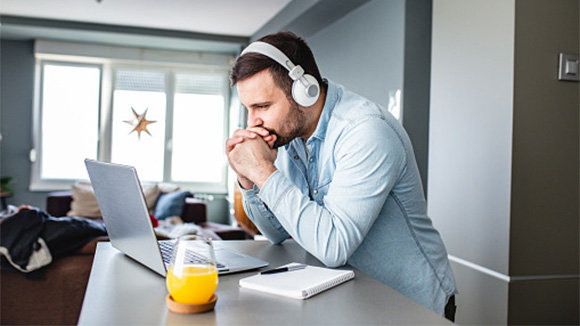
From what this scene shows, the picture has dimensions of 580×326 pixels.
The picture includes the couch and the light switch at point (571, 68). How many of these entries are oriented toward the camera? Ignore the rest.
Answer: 2

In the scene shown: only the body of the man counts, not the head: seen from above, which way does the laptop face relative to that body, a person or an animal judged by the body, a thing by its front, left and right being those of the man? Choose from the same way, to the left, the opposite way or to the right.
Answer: the opposite way

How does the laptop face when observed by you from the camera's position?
facing away from the viewer and to the right of the viewer

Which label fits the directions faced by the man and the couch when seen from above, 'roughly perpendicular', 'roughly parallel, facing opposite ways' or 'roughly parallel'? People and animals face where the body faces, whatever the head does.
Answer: roughly perpendicular

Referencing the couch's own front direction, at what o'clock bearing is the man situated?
The man is roughly at 11 o'clock from the couch.

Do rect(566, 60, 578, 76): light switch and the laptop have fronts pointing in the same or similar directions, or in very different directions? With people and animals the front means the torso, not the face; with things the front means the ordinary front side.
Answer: very different directions

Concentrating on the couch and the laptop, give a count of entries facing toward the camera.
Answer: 1

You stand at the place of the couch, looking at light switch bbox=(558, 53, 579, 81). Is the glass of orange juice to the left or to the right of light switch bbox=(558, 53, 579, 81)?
right

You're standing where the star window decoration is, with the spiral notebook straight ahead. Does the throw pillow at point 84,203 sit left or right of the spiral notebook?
right

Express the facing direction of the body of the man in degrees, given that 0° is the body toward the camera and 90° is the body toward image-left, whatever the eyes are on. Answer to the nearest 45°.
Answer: approximately 45°
